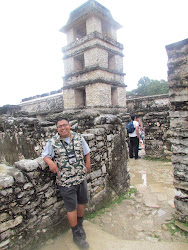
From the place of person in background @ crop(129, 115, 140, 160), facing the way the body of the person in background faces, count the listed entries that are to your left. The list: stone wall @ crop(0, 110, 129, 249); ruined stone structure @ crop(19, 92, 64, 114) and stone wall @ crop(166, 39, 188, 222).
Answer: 1

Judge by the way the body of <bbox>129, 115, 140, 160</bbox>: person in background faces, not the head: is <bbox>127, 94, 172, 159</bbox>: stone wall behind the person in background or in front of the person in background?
in front

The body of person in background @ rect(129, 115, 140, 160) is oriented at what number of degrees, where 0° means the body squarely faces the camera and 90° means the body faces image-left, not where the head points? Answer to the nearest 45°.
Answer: approximately 225°

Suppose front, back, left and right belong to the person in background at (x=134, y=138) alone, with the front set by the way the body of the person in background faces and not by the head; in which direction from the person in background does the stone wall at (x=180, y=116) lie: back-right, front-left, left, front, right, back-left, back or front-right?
back-right

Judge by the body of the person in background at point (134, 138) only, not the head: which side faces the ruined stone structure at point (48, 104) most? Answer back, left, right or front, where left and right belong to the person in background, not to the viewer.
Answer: left

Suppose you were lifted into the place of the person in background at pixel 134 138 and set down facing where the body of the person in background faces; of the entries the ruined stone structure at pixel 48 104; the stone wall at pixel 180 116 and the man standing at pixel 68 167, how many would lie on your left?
1

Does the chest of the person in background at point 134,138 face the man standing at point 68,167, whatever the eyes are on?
no

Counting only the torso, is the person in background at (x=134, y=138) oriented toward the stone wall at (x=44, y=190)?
no

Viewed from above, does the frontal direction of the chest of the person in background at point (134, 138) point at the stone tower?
no

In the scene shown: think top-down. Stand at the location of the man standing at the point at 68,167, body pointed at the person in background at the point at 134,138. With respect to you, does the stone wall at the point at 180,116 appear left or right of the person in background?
right
